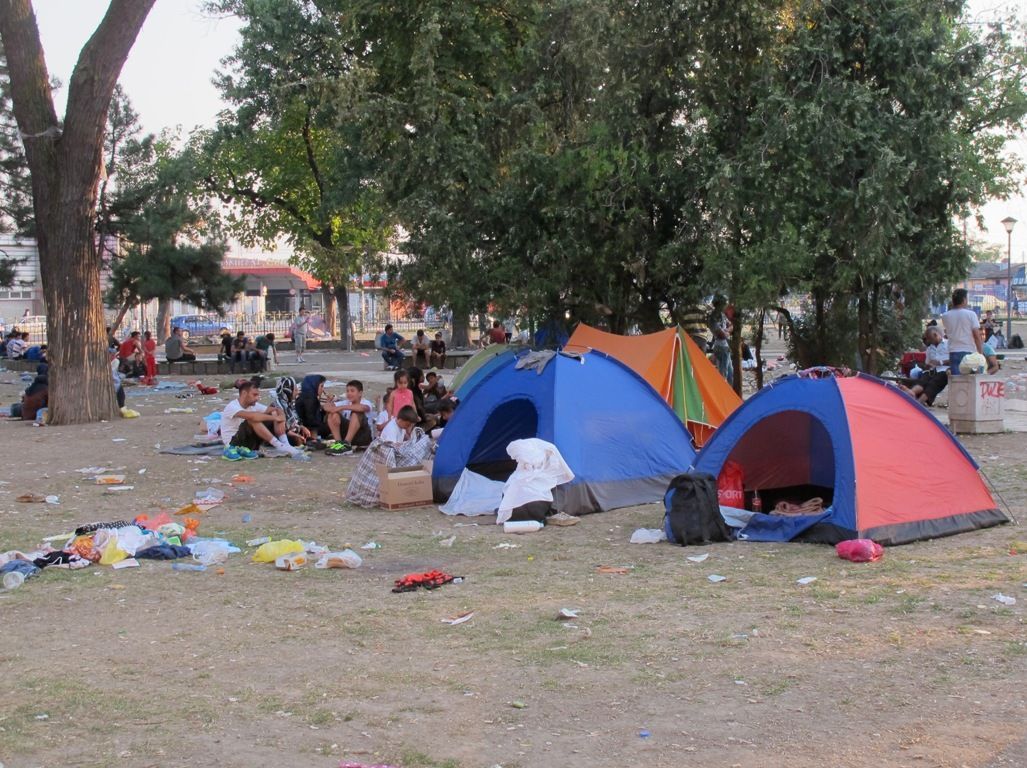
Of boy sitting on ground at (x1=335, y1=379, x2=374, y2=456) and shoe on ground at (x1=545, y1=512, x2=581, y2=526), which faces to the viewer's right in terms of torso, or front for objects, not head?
the shoe on ground

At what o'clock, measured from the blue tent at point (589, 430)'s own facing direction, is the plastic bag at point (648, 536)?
The plastic bag is roughly at 10 o'clock from the blue tent.

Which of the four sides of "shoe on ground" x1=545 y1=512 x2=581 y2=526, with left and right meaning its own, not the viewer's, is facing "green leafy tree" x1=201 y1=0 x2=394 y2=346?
left

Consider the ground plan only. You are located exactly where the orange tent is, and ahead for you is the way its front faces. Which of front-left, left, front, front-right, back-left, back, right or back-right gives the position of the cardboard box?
right

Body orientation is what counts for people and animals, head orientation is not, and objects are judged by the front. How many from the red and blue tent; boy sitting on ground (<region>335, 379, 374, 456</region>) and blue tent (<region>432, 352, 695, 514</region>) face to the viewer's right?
0

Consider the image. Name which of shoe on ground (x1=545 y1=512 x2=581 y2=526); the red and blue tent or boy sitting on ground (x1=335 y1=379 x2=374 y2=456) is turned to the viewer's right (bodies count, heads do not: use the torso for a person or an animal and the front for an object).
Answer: the shoe on ground

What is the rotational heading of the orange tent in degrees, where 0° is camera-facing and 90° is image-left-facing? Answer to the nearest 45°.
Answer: approximately 315°

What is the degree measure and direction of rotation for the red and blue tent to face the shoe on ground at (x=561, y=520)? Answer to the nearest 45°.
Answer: approximately 45° to its right

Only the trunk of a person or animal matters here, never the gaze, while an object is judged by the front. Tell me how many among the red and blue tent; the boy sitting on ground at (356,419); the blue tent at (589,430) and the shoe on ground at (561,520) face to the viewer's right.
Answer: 1

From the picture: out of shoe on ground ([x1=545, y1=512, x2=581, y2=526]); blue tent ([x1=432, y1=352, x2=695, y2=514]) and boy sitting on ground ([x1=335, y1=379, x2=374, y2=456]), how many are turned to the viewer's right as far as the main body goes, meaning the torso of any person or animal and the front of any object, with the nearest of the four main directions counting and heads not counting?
1

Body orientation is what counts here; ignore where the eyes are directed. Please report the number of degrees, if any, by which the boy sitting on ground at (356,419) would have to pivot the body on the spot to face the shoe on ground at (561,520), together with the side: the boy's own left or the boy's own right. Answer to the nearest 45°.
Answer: approximately 45° to the boy's own left

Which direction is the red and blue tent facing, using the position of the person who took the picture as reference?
facing the viewer and to the left of the viewer

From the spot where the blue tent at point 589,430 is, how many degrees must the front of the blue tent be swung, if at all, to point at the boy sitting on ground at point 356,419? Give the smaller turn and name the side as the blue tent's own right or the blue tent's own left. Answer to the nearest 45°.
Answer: approximately 90° to the blue tent's own right

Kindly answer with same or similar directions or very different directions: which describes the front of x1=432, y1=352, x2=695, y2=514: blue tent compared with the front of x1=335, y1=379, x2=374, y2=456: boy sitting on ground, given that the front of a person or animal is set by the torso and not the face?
same or similar directions

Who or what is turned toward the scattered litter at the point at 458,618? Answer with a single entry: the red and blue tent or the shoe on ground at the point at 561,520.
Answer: the red and blue tent

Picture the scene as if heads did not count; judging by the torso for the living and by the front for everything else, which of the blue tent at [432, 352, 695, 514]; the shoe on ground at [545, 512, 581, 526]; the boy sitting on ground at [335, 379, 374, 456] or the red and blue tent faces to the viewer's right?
the shoe on ground

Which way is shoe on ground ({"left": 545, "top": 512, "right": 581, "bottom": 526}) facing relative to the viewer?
to the viewer's right

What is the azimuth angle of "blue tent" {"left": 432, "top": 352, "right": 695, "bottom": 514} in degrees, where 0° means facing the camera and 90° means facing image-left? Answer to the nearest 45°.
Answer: approximately 45°

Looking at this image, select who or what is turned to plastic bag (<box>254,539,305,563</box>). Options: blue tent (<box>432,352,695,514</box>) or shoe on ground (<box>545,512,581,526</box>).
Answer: the blue tent
